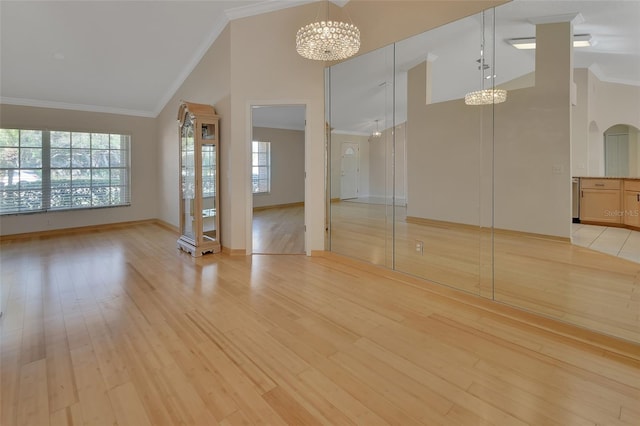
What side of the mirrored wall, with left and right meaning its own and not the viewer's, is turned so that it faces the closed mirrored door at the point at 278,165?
right

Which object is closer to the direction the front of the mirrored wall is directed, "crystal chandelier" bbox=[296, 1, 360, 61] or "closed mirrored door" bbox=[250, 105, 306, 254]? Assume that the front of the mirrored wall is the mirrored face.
the crystal chandelier
